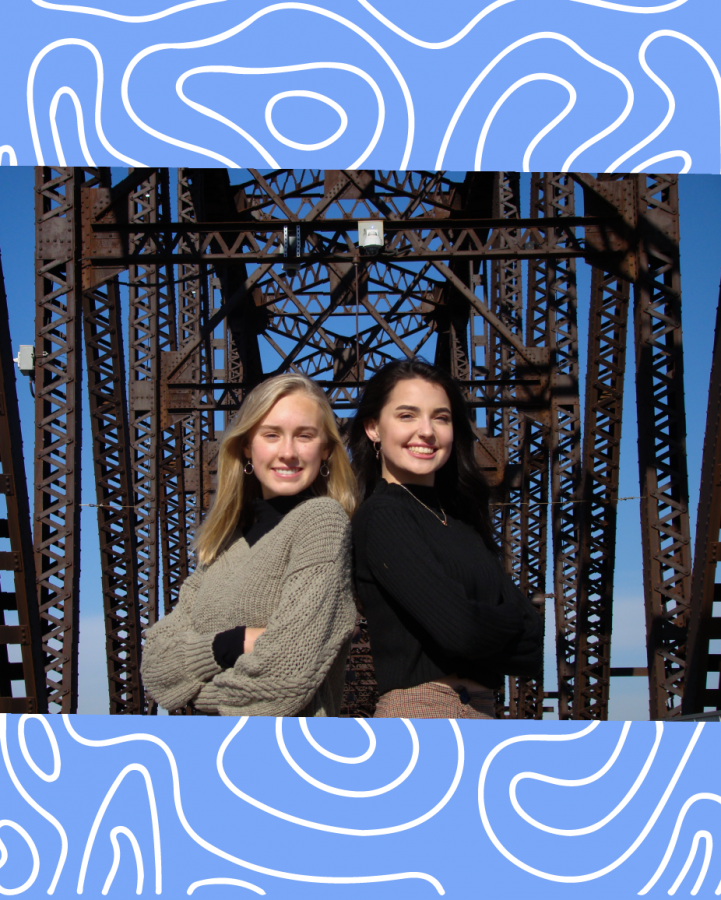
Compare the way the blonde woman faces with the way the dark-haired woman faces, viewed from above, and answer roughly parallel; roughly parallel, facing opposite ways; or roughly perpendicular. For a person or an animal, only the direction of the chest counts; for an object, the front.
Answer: roughly perpendicular

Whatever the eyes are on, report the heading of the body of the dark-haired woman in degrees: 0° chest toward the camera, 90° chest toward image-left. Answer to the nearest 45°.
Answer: approximately 315°

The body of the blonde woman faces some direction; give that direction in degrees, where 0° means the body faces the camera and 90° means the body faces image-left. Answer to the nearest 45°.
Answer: approximately 45°
